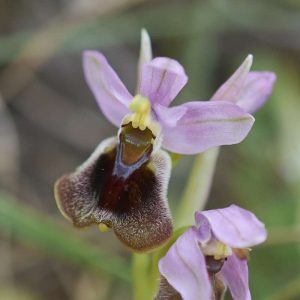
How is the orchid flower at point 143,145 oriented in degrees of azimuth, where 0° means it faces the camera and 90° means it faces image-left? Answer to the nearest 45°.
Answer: approximately 0°
